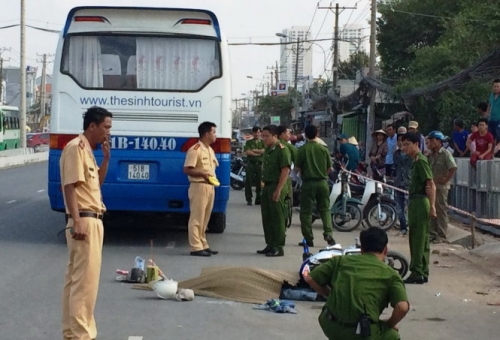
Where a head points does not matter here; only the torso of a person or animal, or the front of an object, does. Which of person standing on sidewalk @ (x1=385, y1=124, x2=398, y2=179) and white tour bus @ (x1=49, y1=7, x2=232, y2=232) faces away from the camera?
the white tour bus

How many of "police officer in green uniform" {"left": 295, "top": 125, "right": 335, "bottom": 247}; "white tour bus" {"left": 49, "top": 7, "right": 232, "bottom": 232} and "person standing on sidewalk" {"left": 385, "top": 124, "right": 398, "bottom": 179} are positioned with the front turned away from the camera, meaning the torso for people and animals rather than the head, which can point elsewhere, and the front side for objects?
2

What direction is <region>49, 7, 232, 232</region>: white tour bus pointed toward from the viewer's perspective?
away from the camera

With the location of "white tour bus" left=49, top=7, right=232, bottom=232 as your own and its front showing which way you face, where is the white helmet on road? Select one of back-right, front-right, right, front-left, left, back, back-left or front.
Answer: back

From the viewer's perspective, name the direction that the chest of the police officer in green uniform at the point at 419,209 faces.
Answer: to the viewer's left

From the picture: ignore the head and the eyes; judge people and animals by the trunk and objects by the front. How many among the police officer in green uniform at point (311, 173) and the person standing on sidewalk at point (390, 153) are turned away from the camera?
1

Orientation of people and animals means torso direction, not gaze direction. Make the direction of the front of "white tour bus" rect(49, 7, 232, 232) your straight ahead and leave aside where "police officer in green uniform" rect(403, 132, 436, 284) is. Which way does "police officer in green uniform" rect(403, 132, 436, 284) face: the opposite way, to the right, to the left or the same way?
to the left

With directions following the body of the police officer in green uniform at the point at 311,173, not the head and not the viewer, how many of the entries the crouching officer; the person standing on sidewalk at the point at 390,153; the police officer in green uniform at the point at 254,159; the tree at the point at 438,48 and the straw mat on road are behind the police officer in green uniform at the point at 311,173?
2

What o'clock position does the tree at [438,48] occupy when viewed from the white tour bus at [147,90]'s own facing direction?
The tree is roughly at 1 o'clock from the white tour bus.

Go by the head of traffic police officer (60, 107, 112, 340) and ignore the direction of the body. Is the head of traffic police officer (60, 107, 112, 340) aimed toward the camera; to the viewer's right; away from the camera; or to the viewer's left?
to the viewer's right

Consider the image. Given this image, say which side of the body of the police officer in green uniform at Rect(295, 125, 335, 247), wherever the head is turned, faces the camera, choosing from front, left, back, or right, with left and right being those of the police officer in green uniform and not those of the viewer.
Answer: back

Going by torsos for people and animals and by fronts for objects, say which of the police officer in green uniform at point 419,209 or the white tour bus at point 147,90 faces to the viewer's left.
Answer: the police officer in green uniform

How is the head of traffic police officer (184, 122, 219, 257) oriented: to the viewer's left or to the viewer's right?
to the viewer's right

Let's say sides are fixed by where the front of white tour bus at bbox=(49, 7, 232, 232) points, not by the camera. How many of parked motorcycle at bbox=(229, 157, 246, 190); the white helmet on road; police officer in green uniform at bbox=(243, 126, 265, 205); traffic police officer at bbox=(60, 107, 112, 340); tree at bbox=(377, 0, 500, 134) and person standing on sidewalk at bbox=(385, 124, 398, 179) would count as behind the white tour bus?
2

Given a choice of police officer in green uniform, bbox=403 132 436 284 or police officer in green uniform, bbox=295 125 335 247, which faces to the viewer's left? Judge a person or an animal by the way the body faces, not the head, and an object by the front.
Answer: police officer in green uniform, bbox=403 132 436 284
